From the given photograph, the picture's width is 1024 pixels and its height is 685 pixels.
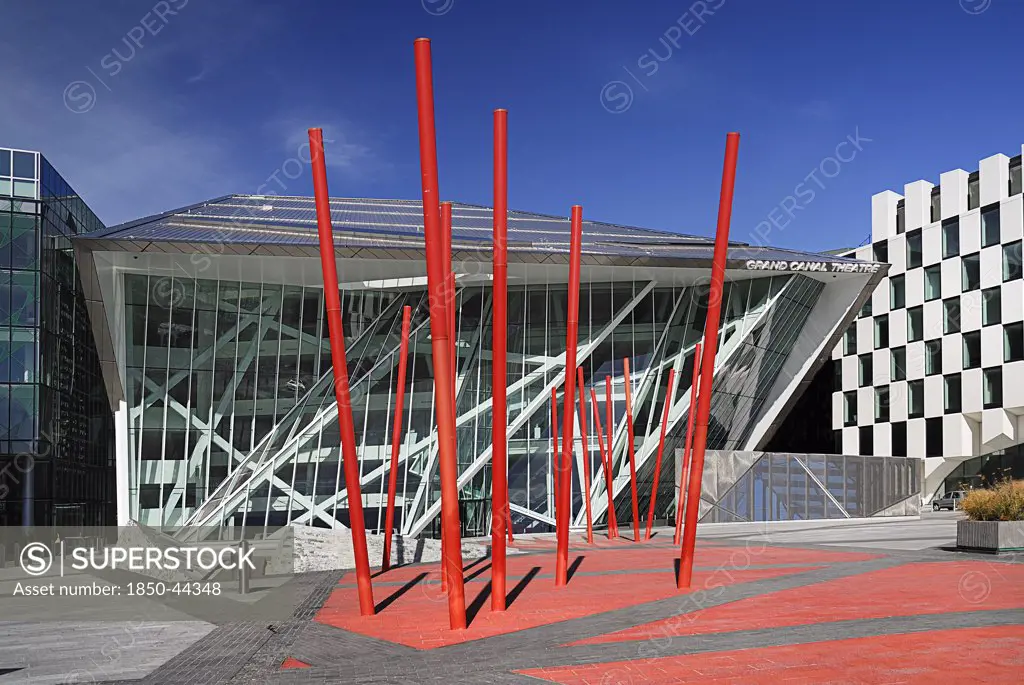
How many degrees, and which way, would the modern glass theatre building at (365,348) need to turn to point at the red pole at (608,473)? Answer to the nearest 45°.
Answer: approximately 45° to its left

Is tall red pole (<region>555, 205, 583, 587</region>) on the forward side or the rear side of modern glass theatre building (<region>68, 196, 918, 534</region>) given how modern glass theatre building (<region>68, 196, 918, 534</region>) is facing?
on the forward side

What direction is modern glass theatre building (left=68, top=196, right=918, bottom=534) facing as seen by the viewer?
toward the camera

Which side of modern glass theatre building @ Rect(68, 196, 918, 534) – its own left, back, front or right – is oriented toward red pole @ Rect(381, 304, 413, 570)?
front

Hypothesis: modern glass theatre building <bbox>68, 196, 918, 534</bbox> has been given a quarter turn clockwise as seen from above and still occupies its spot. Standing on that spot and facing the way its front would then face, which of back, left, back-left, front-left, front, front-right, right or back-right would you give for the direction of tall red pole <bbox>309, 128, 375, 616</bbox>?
left

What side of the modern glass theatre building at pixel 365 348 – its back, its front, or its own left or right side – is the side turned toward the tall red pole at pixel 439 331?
front

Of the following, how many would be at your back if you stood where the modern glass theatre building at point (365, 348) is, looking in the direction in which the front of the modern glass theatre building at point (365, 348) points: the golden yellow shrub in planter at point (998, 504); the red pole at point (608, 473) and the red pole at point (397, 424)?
0

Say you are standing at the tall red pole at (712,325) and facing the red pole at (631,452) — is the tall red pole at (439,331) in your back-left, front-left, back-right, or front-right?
back-left

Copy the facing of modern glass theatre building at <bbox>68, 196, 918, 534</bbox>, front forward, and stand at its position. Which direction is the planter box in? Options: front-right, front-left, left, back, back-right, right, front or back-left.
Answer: front-left

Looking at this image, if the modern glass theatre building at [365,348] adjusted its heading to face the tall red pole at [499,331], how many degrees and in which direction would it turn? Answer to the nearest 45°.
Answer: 0° — it already faces it
